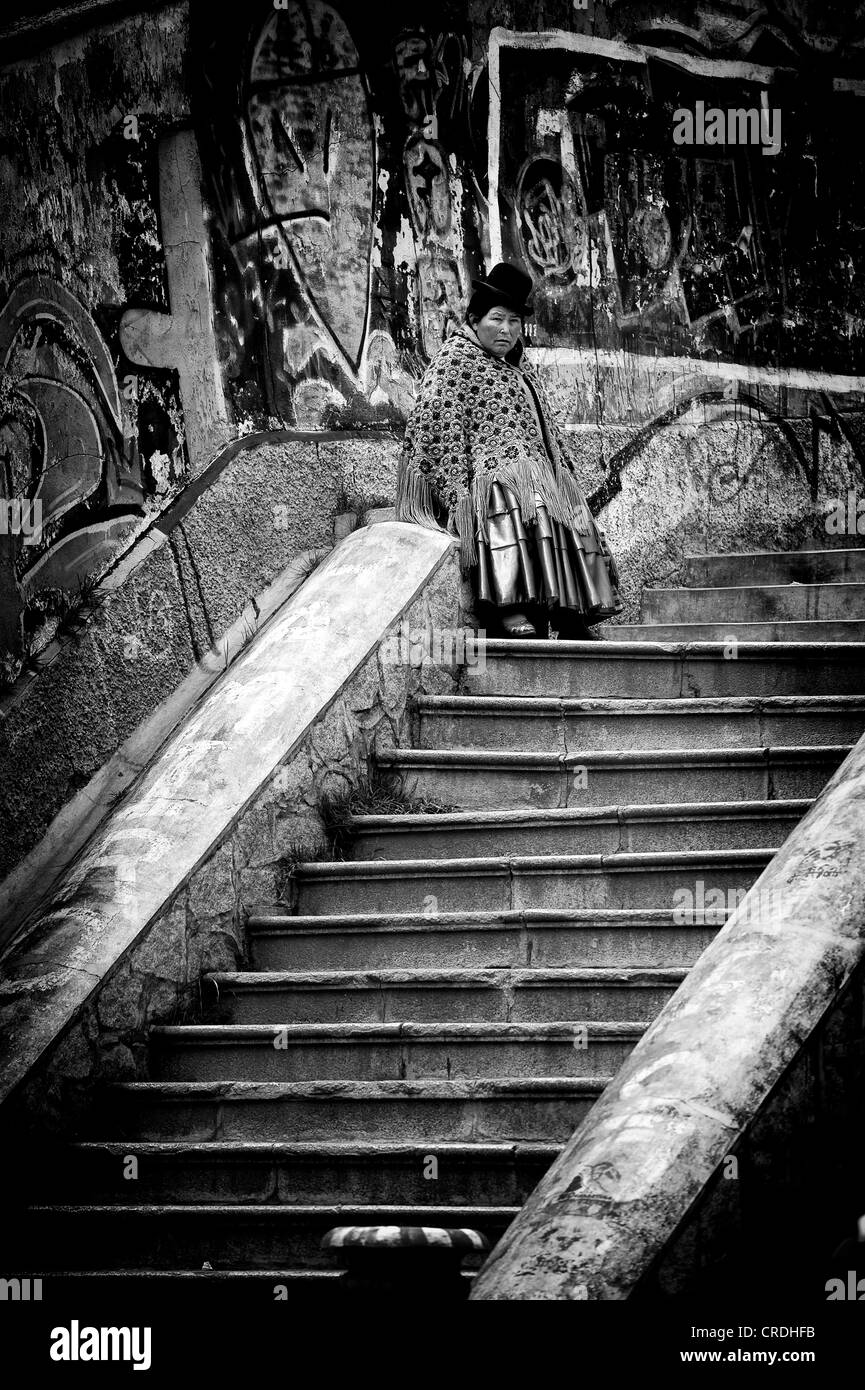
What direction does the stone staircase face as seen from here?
toward the camera

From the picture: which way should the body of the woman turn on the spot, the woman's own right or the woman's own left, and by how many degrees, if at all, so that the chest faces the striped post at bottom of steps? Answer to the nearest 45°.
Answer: approximately 45° to the woman's own right
